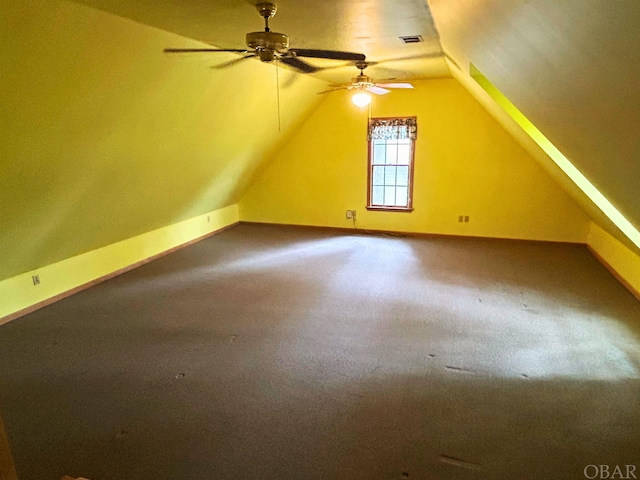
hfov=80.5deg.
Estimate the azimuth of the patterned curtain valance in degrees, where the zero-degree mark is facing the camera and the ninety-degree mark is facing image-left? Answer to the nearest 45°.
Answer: approximately 0°

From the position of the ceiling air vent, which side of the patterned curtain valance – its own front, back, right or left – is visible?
front

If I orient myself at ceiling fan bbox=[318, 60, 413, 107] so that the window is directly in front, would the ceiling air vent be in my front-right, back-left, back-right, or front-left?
back-right

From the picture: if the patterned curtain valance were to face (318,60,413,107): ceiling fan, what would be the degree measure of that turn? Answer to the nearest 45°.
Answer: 0° — it already faces it
